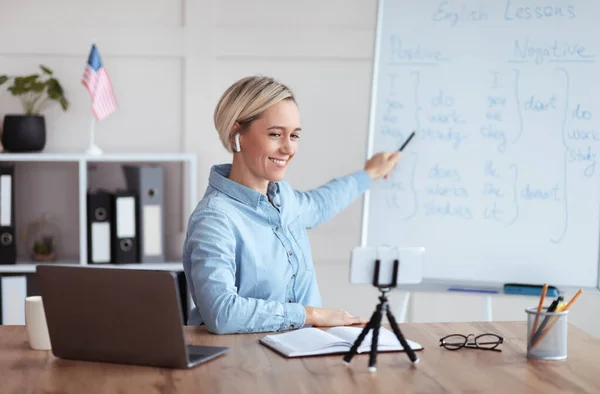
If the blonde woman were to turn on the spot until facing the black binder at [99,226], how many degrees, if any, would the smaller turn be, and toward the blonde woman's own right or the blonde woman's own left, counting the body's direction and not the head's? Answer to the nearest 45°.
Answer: approximately 180°

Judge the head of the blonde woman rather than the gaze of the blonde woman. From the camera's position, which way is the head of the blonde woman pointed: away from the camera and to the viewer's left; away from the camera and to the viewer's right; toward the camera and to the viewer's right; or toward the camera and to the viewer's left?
toward the camera and to the viewer's right

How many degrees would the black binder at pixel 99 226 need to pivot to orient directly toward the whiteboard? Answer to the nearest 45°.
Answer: approximately 45° to its left

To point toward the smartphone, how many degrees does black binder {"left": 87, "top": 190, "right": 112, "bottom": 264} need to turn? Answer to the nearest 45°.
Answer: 0° — it already faces it

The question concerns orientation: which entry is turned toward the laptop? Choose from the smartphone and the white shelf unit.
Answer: the white shelf unit

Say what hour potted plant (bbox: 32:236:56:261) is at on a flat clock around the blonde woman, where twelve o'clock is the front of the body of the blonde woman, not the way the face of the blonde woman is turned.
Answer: The potted plant is roughly at 6 o'clock from the blonde woman.

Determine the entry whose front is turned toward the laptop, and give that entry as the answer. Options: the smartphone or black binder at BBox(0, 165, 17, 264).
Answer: the black binder

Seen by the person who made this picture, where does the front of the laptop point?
facing away from the viewer and to the right of the viewer

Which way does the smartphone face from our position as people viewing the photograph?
facing away from the viewer

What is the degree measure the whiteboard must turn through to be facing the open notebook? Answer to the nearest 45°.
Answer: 0° — it already faces it

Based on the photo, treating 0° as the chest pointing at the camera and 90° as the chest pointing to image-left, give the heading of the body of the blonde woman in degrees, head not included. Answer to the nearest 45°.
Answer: approximately 315°
